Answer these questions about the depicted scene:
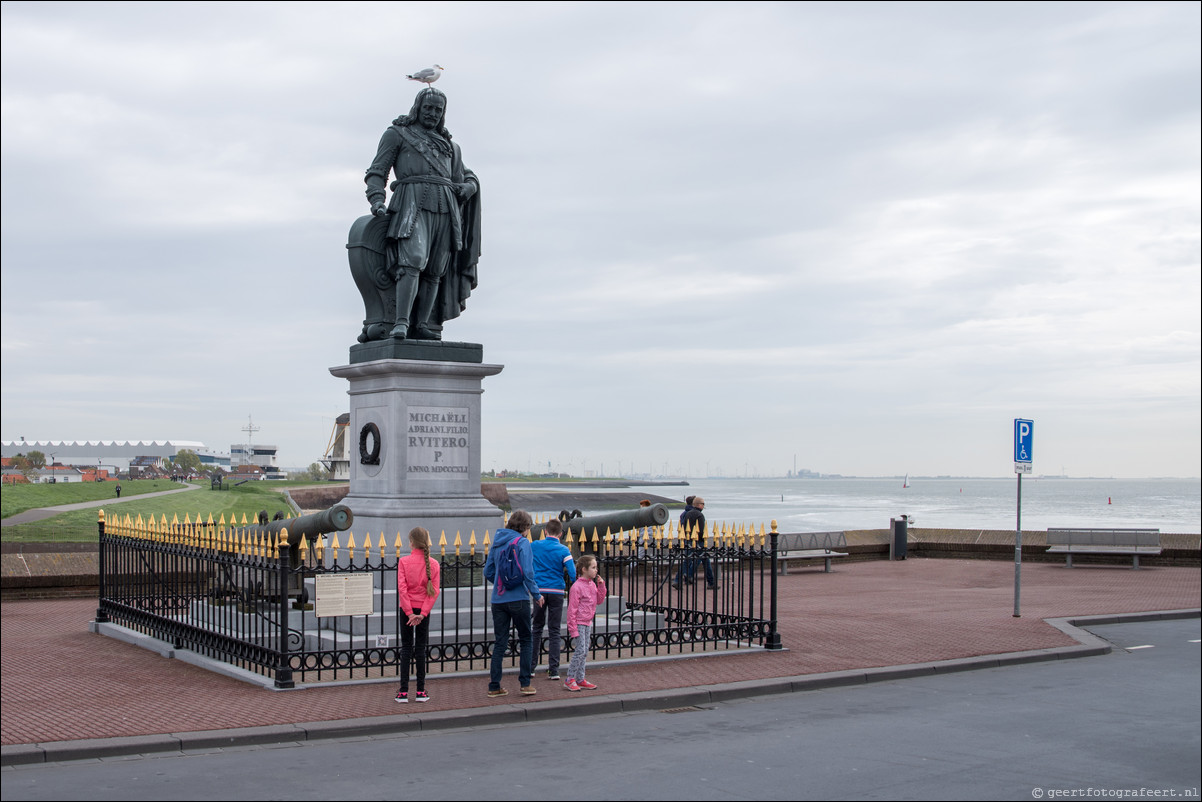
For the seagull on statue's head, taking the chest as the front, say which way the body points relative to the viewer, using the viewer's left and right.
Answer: facing to the right of the viewer

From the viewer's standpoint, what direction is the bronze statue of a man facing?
toward the camera

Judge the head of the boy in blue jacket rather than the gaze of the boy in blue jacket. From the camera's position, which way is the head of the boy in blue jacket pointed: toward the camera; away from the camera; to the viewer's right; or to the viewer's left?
away from the camera

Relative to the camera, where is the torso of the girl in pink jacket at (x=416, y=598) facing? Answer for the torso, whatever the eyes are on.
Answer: away from the camera

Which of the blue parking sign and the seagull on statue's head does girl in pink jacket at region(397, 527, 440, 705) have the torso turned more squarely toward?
the seagull on statue's head

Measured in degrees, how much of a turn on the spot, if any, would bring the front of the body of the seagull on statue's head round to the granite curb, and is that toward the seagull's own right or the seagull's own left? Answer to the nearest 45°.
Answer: approximately 90° to the seagull's own right

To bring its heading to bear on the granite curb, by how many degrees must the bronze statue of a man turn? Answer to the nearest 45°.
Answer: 0° — it already faces it

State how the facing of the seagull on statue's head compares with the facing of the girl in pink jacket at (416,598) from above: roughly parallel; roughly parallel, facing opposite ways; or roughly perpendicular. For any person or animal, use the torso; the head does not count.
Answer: roughly perpendicular

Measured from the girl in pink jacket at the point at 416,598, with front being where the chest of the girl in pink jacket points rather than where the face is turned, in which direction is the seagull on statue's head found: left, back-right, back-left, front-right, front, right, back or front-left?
front

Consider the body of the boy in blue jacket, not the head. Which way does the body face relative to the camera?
away from the camera

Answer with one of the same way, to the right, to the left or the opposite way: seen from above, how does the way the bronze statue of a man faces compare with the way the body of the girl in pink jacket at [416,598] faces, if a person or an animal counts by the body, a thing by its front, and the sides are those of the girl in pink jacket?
the opposite way

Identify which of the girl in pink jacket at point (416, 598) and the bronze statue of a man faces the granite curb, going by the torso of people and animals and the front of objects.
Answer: the bronze statue of a man

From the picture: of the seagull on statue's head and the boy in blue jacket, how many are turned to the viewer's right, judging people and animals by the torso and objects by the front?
1

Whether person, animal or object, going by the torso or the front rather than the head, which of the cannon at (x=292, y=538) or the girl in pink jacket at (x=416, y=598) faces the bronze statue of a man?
the girl in pink jacket
